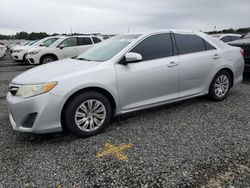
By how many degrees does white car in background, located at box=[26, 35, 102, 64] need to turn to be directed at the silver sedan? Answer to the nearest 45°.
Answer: approximately 45° to its left

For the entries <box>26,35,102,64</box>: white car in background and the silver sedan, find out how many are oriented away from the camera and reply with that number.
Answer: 0

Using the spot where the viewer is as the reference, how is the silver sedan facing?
facing the viewer and to the left of the viewer

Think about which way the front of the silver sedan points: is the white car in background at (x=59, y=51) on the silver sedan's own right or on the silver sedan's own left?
on the silver sedan's own right

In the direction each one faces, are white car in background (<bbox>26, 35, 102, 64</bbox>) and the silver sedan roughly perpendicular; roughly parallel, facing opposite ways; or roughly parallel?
roughly parallel
